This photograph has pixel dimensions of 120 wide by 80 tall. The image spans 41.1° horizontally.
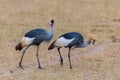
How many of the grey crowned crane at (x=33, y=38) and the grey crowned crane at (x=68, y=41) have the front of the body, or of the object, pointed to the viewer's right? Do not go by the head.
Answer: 2

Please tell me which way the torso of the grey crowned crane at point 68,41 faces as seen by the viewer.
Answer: to the viewer's right

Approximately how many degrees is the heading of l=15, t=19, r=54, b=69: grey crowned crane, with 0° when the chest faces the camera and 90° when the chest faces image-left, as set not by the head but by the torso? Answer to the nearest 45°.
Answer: approximately 270°

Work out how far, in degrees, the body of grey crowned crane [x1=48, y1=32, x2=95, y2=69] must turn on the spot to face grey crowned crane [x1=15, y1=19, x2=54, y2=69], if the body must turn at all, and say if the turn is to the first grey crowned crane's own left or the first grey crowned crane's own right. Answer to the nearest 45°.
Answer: approximately 180°

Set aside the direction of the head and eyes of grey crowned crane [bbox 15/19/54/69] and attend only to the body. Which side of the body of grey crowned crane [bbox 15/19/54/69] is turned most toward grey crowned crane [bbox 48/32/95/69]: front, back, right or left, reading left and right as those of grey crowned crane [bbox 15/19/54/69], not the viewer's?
front
